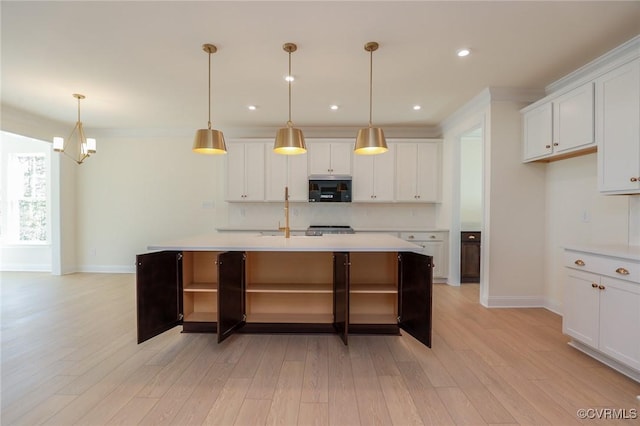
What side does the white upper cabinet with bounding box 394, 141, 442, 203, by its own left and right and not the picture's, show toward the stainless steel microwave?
right

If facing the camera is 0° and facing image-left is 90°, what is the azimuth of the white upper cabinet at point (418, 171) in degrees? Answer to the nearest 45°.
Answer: approximately 0°

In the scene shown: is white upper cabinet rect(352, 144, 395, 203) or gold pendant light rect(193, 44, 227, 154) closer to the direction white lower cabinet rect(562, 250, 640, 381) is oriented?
the gold pendant light

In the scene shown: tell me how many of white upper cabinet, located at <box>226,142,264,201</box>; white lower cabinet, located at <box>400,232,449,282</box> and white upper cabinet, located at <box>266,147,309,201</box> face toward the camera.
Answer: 3

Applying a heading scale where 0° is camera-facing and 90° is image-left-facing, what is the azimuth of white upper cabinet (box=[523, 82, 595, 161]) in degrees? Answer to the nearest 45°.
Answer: approximately 45°

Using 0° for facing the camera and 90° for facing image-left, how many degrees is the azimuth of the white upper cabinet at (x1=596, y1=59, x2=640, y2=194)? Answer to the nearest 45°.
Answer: approximately 45°

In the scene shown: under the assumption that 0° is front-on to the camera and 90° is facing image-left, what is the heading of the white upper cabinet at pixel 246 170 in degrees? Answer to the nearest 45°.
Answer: approximately 0°

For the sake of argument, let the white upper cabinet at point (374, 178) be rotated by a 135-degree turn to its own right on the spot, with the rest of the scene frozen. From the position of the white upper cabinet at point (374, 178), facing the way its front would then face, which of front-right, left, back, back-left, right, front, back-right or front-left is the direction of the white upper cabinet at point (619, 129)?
back

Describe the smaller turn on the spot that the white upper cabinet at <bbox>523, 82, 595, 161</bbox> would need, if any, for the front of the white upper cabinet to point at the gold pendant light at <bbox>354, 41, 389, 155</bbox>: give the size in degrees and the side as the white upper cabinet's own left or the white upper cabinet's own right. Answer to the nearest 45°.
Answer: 0° — it already faces it

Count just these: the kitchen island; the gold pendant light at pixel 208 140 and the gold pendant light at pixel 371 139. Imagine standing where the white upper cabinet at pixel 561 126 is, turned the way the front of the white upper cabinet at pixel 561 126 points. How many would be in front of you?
3

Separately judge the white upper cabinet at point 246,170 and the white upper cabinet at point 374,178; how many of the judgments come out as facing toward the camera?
2

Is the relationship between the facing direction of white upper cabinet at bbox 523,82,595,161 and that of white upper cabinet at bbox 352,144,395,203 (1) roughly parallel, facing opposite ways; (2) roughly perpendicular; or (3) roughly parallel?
roughly perpendicular

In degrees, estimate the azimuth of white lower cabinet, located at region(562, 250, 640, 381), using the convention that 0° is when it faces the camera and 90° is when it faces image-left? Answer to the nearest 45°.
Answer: approximately 45°

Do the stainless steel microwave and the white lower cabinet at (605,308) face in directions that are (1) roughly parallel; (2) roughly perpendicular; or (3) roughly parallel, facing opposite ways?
roughly perpendicular

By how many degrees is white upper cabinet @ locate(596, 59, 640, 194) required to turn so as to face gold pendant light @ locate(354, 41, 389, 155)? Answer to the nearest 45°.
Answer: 0° — it already faces it

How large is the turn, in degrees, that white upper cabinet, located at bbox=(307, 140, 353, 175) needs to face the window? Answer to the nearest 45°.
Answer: approximately 90° to its right
